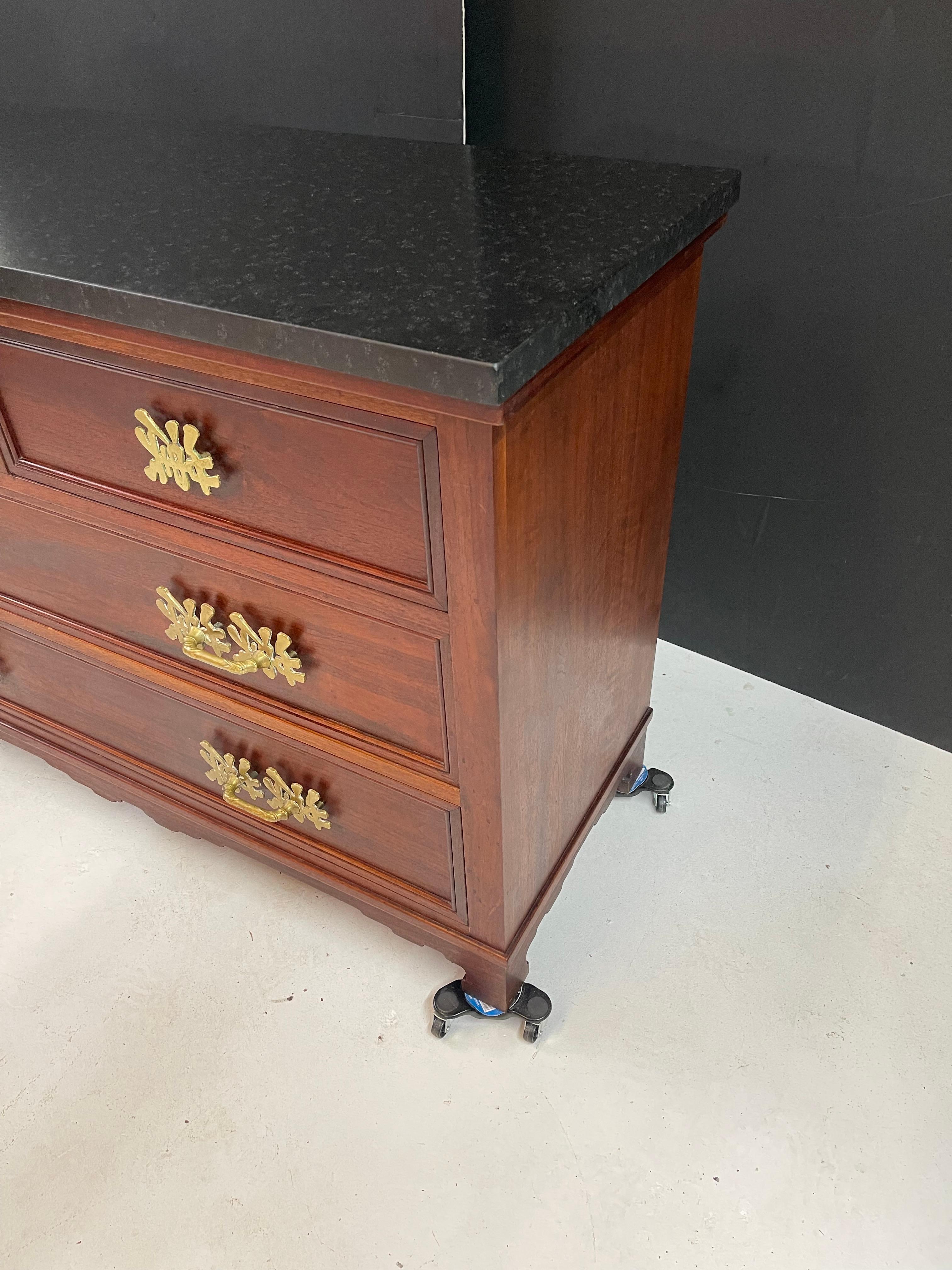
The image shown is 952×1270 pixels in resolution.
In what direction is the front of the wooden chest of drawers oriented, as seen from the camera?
facing the viewer and to the left of the viewer
